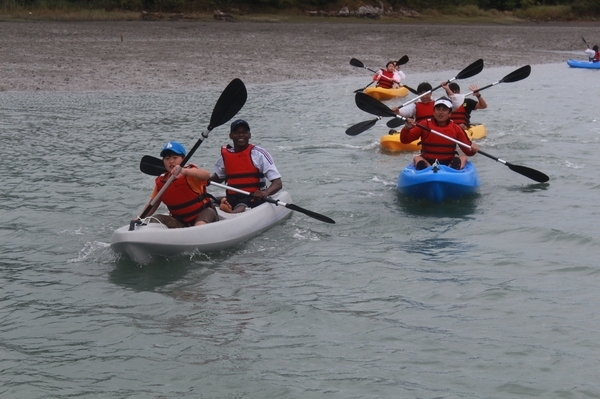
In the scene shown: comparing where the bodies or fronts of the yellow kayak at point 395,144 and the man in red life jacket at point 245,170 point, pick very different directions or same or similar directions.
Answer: same or similar directions

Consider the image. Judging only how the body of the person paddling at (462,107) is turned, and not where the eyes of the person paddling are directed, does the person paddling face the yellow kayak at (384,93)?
no

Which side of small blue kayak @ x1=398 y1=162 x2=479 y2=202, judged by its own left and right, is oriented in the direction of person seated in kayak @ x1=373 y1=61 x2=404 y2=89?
back

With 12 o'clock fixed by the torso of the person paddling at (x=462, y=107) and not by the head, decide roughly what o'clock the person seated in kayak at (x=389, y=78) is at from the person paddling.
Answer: The person seated in kayak is roughly at 4 o'clock from the person paddling.

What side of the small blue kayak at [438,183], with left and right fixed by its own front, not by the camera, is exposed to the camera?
front

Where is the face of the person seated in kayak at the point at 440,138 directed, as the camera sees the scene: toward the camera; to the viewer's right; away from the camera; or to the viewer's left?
toward the camera

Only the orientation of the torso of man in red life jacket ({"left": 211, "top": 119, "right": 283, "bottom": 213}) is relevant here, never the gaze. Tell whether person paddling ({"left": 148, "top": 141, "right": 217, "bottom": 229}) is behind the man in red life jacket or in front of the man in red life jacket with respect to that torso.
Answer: in front

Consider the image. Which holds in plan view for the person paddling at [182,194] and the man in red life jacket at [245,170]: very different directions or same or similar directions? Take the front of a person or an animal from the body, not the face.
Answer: same or similar directions

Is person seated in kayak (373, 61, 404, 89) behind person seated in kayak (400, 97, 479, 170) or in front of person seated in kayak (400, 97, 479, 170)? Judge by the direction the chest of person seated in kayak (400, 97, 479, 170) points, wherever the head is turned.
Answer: behind

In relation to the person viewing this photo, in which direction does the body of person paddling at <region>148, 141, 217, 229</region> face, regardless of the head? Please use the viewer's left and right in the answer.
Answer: facing the viewer and to the left of the viewer

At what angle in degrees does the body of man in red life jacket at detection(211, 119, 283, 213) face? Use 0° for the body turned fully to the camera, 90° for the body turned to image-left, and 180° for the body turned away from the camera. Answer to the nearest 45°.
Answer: approximately 45°

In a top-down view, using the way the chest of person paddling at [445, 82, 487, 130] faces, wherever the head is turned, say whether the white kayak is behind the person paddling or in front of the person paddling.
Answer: in front

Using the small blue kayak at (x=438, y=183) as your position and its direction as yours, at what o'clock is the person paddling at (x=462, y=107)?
The person paddling is roughly at 6 o'clock from the small blue kayak.

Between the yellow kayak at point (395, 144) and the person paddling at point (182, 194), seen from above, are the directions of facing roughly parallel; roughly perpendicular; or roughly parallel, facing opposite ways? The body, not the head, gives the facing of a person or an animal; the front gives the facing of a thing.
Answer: roughly parallel

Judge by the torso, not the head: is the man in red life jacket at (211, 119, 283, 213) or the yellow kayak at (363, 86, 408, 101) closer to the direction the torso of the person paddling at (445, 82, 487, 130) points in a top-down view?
the man in red life jacket

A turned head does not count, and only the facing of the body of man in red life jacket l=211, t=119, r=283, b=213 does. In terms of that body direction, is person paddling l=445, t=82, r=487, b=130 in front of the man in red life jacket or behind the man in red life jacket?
behind

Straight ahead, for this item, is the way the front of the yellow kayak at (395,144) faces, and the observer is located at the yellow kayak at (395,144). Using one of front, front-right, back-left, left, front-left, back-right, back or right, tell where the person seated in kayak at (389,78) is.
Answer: back-right

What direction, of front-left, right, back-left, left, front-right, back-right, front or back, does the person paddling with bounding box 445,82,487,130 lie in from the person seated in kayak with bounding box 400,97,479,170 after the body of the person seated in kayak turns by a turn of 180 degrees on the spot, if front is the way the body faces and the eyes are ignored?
front

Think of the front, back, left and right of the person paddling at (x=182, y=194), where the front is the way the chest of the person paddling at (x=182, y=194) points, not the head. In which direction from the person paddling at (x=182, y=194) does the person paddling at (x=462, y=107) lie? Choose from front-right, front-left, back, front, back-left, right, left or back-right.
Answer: back
